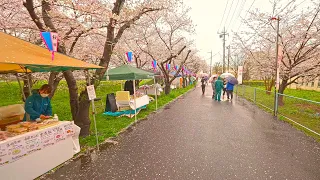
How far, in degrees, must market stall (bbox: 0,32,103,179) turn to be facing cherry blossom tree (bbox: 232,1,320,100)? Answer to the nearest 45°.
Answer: approximately 45° to its left

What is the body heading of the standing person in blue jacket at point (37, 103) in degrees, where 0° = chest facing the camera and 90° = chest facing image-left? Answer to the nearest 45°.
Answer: approximately 315°

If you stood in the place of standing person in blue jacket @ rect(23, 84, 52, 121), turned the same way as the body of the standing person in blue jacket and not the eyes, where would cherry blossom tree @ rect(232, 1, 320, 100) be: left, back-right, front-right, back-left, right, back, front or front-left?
front-left

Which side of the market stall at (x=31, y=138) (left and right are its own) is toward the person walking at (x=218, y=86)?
left

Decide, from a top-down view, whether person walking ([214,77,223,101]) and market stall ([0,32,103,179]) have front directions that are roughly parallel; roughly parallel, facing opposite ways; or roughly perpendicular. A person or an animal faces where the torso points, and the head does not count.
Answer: roughly perpendicular
